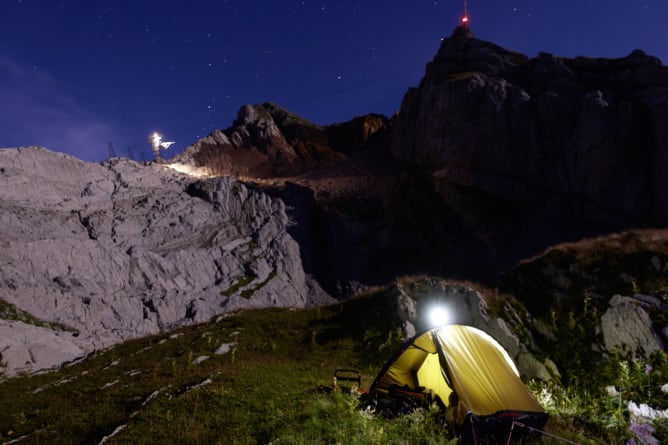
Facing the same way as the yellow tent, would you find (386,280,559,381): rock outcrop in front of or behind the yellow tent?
behind

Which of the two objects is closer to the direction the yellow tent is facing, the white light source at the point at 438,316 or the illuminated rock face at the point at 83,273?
the illuminated rock face

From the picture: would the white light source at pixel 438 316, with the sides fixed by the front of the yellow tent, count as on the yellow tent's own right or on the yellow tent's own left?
on the yellow tent's own right

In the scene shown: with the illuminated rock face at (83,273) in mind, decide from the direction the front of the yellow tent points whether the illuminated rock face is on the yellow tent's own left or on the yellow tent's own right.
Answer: on the yellow tent's own right

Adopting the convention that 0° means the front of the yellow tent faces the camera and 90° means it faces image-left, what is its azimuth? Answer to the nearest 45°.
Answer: approximately 45°

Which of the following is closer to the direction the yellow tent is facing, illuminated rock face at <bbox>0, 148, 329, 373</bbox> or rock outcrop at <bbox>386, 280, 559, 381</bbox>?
the illuminated rock face

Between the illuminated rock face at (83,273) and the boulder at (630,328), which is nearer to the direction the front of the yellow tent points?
the illuminated rock face

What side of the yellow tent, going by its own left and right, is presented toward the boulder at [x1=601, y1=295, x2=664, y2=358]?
back
